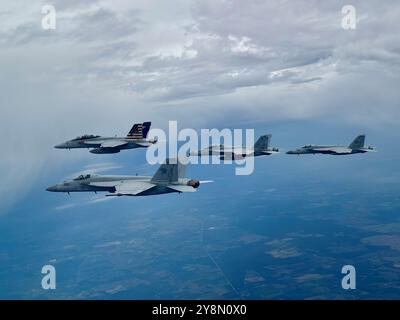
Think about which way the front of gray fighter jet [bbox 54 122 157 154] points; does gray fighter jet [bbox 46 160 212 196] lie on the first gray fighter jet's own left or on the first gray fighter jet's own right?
on the first gray fighter jet's own left

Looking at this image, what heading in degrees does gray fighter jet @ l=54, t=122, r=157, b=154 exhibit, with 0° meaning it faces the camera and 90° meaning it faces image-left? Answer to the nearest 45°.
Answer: approximately 90°

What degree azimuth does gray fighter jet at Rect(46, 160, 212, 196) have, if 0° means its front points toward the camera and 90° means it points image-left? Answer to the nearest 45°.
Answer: approximately 90°

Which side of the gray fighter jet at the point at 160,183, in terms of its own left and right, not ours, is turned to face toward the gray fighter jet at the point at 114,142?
right

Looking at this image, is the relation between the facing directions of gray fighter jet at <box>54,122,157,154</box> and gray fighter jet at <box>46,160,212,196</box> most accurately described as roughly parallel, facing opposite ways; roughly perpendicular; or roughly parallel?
roughly parallel

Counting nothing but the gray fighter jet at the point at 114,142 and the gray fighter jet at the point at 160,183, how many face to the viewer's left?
2
